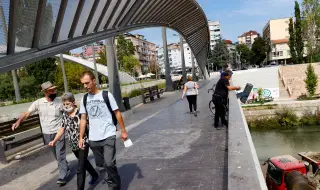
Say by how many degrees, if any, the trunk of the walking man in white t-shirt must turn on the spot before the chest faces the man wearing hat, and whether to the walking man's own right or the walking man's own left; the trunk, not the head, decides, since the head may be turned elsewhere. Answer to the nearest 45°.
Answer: approximately 90° to the walking man's own right

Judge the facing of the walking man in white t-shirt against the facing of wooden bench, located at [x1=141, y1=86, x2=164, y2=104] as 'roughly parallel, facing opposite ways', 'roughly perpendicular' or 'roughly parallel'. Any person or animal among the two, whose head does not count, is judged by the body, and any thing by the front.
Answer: roughly perpendicular

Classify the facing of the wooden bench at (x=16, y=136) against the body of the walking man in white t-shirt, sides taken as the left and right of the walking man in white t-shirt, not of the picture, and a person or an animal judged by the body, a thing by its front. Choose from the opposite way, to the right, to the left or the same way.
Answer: to the left

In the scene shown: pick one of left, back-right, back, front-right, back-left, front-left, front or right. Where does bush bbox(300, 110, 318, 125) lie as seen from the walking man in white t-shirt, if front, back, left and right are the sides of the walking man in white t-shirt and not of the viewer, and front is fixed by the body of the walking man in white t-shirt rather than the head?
back

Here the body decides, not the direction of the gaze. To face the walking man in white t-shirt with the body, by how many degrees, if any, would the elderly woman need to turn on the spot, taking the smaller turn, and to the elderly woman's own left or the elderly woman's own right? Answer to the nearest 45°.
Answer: approximately 90° to the elderly woman's own left

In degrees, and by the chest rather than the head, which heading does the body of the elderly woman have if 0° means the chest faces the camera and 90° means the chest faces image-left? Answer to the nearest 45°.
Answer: approximately 45°

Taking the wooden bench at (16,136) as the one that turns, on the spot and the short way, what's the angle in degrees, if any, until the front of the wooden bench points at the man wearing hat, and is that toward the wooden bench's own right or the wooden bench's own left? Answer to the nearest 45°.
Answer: approximately 45° to the wooden bench's own right

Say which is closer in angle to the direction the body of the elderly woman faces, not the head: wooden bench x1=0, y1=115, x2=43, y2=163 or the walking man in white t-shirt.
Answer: the walking man in white t-shirt

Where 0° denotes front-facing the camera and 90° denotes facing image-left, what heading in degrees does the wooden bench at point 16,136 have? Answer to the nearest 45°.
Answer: approximately 315°

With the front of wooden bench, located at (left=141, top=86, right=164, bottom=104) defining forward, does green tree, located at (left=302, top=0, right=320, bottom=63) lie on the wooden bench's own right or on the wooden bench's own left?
on the wooden bench's own left

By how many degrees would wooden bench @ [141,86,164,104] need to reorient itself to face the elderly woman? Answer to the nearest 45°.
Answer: approximately 45° to its right

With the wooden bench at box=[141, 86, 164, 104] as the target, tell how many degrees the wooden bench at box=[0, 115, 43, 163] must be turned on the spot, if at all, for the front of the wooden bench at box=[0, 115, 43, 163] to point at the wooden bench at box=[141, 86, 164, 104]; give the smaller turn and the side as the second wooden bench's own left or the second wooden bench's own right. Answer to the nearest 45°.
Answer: approximately 90° to the second wooden bench's own left

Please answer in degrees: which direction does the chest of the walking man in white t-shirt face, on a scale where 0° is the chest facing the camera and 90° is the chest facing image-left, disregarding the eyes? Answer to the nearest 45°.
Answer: approximately 45°

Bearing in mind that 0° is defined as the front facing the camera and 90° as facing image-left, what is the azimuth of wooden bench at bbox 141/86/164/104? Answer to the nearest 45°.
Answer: approximately 315°
